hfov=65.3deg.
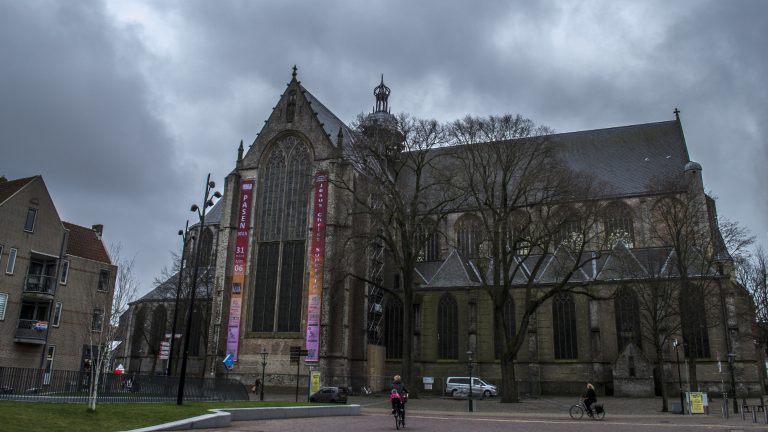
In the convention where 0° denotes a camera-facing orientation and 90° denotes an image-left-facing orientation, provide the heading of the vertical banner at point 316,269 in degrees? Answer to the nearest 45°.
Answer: approximately 0°

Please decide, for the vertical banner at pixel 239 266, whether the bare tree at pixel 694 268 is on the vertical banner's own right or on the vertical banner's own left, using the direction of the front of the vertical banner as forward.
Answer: on the vertical banner's own left

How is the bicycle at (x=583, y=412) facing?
to the viewer's left

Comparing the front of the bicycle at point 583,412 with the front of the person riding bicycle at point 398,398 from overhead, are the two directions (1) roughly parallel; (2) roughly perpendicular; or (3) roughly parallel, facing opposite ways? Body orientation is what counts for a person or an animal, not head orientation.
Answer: roughly perpendicular

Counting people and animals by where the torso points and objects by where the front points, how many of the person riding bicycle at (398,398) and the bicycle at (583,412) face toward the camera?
0

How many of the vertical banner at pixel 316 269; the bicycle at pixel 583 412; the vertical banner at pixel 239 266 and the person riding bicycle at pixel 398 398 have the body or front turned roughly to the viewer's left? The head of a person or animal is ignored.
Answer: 1

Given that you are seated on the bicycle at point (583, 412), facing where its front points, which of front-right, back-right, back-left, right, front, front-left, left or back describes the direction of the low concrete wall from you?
front-left

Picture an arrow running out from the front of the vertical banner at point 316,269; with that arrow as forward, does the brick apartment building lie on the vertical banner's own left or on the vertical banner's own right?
on the vertical banner's own right

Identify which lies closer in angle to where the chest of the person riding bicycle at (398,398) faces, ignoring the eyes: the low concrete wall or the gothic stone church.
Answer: the gothic stone church

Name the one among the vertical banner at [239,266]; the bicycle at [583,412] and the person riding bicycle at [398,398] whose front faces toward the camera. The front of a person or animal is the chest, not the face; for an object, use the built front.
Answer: the vertical banner

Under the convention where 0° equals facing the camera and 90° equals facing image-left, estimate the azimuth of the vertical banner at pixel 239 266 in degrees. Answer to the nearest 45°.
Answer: approximately 0°

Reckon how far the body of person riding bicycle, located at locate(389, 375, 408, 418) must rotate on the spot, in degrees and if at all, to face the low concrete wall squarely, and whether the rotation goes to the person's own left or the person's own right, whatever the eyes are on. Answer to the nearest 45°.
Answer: approximately 90° to the person's own left

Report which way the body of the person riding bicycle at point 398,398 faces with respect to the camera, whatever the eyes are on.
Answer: away from the camera

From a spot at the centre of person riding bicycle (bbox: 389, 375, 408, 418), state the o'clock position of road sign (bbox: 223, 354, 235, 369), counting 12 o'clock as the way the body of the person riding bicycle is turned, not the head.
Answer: The road sign is roughly at 11 o'clock from the person riding bicycle.
